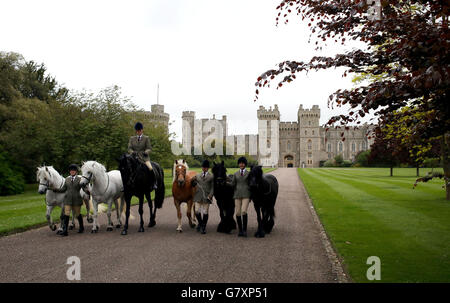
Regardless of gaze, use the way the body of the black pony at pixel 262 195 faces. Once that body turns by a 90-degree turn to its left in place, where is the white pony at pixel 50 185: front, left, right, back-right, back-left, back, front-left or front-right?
back-right

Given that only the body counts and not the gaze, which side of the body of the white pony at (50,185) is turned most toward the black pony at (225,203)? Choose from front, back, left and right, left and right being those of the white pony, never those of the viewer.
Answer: left

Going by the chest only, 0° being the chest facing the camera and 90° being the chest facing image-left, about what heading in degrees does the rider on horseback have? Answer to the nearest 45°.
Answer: approximately 45°

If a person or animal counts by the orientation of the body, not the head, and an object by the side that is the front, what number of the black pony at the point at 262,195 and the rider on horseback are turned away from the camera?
0

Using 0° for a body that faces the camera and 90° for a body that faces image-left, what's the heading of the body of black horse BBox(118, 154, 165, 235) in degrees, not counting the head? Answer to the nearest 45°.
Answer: approximately 45°

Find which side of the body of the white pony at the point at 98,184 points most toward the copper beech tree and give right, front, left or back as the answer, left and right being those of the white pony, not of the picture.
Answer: back

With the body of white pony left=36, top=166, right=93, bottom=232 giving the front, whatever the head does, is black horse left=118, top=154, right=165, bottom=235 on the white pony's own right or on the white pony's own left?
on the white pony's own left

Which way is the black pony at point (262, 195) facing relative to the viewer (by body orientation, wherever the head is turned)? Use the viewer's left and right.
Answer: facing the viewer and to the left of the viewer

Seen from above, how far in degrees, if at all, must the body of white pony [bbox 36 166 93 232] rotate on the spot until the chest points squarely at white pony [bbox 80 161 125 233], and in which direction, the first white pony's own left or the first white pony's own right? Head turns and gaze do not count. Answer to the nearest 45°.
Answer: approximately 135° to the first white pony's own left

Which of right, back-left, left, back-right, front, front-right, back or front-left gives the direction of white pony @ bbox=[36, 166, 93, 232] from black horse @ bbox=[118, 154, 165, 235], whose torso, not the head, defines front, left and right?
front-right

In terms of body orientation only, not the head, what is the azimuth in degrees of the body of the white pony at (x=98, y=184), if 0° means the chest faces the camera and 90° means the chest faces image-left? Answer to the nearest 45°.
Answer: approximately 45°
